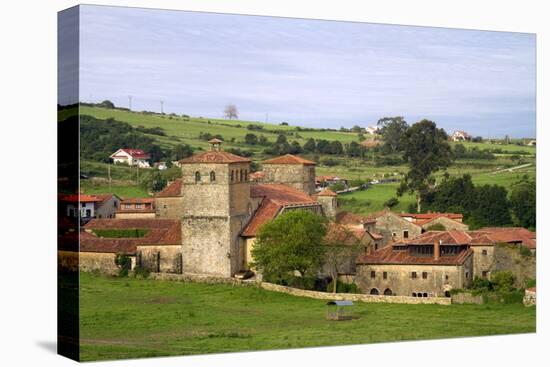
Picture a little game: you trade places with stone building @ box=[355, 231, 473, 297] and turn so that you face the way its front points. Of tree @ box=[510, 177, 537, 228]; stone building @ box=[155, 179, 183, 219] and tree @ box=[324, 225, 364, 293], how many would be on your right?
2

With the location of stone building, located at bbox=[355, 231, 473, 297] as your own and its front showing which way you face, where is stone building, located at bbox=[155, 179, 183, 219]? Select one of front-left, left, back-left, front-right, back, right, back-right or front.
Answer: right

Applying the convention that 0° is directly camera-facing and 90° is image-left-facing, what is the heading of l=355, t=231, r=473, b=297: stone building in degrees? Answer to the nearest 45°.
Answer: approximately 0°

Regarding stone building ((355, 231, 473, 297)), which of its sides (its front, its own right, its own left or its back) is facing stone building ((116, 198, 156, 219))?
right

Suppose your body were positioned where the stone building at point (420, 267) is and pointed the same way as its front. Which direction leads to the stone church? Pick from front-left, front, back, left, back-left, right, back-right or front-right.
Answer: right

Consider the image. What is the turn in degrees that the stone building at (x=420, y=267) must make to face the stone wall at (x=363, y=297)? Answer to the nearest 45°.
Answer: approximately 45° to its right

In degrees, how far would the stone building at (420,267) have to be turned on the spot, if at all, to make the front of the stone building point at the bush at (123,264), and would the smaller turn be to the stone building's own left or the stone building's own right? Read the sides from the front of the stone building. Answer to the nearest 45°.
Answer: approximately 45° to the stone building's own right

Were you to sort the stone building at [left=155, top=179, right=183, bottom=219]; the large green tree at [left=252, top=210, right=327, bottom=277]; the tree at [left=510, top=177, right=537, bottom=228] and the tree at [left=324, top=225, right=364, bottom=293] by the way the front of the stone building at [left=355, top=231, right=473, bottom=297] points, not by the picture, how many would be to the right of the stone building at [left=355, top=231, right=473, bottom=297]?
3

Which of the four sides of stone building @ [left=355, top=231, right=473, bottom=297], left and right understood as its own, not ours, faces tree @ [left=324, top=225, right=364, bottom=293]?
right

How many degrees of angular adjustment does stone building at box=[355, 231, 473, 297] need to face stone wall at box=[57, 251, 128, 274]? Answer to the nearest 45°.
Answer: approximately 45° to its right
